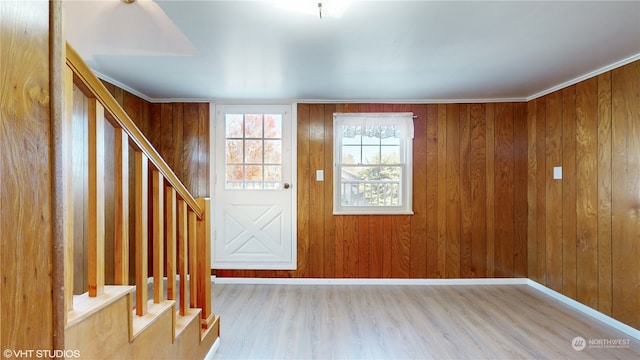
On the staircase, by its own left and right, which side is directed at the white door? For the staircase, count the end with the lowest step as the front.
front

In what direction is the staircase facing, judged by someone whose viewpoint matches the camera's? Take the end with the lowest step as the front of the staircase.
facing away from the viewer and to the right of the viewer

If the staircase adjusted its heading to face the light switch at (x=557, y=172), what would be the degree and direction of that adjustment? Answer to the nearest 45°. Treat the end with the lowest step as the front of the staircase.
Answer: approximately 45° to its right
